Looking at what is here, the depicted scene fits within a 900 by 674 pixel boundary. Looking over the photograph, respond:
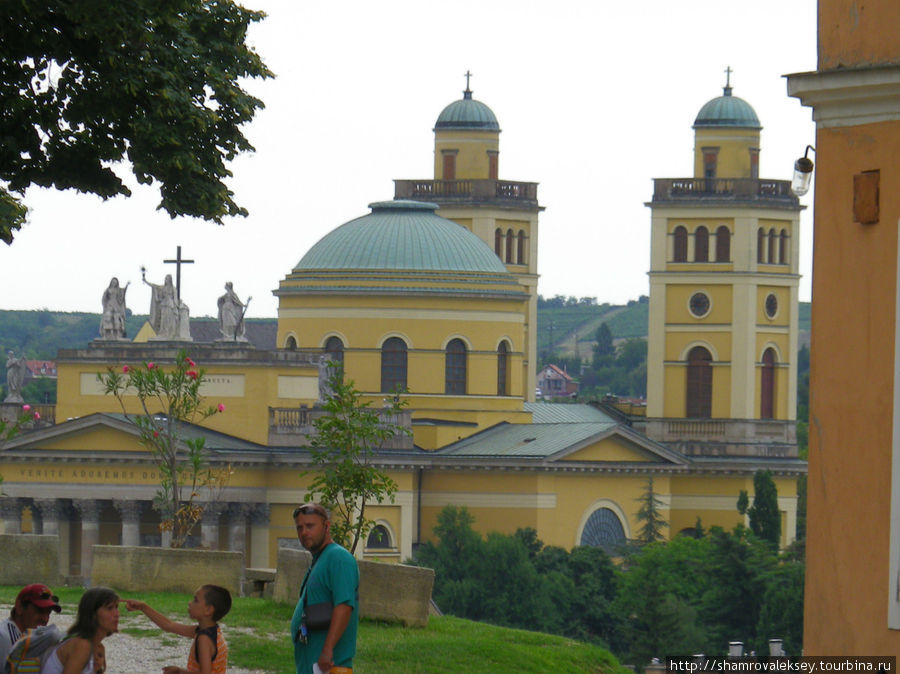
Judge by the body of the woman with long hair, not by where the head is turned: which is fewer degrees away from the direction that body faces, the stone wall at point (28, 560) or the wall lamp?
the wall lamp

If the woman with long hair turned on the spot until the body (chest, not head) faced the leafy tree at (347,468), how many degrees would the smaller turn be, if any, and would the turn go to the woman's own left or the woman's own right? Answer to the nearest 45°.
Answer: approximately 90° to the woman's own left

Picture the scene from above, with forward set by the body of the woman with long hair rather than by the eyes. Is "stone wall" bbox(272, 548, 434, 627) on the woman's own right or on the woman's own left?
on the woman's own left

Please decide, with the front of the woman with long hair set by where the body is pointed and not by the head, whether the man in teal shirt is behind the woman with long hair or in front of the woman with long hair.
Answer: in front

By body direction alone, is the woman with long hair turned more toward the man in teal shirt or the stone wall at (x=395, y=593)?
the man in teal shirt

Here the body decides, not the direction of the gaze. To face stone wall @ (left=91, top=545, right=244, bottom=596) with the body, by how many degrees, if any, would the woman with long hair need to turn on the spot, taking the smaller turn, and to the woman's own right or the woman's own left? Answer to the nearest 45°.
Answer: approximately 90° to the woman's own left
